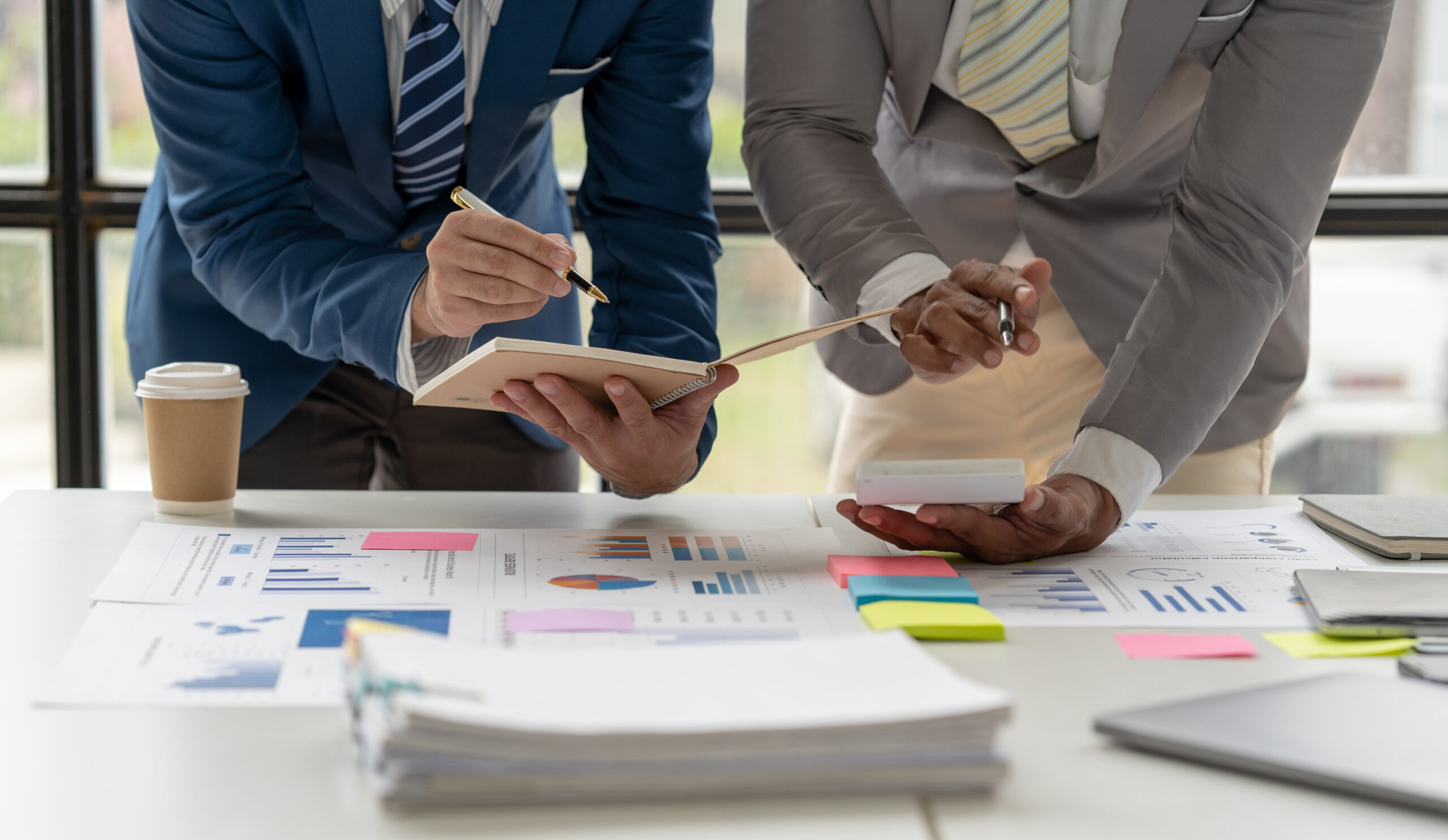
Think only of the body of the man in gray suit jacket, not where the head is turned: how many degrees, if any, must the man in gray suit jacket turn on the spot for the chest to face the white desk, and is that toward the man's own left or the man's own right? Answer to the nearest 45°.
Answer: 0° — they already face it

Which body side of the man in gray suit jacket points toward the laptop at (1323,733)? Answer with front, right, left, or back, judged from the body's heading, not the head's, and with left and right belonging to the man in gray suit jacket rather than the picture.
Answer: front

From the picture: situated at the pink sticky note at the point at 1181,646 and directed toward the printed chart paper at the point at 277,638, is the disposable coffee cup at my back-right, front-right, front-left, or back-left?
front-right

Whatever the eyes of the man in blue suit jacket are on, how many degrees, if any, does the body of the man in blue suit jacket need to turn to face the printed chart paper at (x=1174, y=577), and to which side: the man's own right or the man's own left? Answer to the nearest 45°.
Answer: approximately 45° to the man's own left

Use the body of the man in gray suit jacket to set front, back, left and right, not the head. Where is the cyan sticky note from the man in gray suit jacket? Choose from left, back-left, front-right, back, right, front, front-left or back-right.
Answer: front

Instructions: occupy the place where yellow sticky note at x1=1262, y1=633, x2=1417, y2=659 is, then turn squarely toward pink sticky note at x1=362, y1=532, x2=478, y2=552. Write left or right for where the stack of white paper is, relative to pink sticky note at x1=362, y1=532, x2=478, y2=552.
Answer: left

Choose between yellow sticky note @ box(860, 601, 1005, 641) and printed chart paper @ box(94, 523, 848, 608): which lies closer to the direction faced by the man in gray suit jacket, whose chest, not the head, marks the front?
the yellow sticky note

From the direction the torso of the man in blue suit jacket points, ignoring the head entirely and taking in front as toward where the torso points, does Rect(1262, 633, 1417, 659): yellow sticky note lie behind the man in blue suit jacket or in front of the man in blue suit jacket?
in front

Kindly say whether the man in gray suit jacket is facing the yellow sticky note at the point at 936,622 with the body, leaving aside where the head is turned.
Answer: yes

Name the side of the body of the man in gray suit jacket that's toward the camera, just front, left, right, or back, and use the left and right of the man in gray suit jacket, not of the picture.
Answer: front

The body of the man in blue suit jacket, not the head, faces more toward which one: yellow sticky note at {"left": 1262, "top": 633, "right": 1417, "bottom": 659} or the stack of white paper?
the stack of white paper

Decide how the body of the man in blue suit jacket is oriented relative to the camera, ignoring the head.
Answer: toward the camera

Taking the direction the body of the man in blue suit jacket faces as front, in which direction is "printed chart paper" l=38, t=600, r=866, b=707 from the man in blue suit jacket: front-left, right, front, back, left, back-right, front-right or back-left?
front
